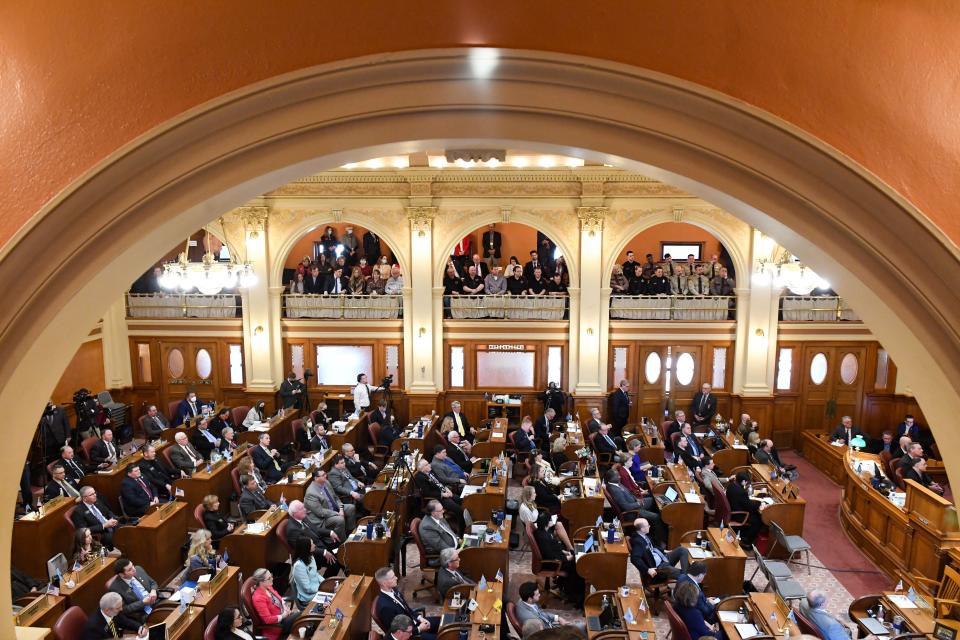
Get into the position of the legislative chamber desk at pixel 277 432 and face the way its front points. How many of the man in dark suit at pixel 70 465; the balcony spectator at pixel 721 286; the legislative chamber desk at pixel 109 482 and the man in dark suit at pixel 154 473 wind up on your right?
3
